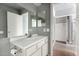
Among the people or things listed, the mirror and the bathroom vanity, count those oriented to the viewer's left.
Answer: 0

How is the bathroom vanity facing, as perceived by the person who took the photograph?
facing the viewer and to the right of the viewer
